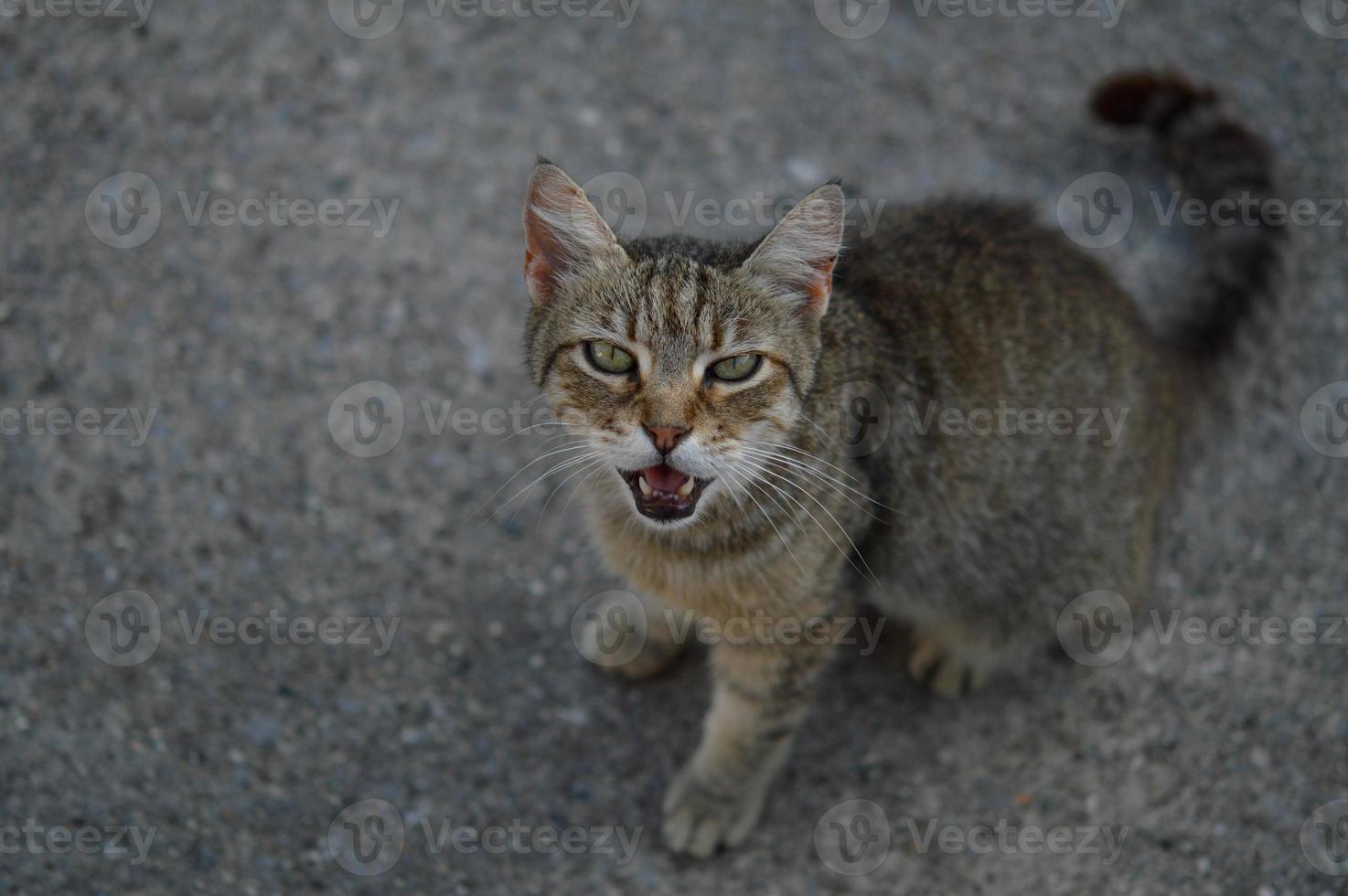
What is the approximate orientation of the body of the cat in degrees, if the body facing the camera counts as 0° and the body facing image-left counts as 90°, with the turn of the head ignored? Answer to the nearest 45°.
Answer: approximately 45°
